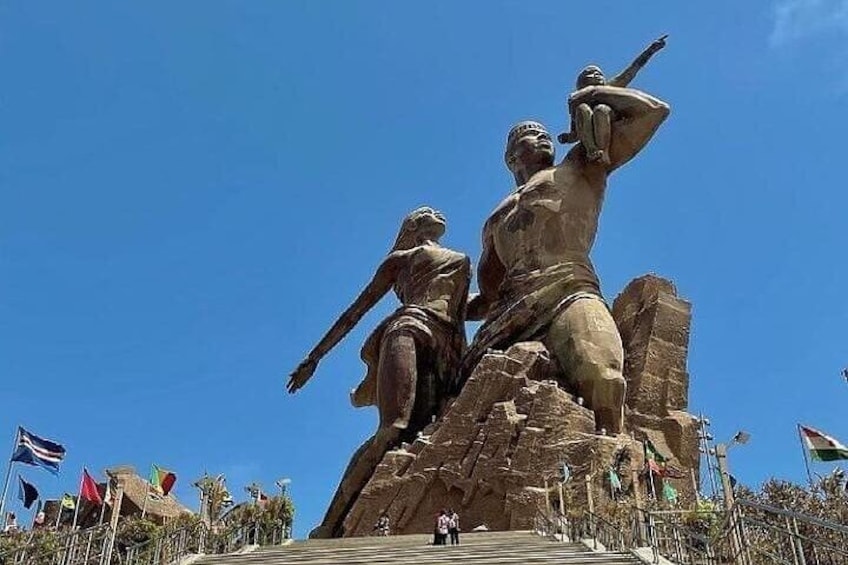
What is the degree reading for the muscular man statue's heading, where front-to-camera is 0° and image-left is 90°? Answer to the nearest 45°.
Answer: approximately 315°

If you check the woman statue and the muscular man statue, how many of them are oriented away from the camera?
0

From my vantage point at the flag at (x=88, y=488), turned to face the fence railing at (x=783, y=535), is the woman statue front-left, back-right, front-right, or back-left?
front-left

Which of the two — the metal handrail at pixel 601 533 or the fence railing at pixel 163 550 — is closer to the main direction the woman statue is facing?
the metal handrail

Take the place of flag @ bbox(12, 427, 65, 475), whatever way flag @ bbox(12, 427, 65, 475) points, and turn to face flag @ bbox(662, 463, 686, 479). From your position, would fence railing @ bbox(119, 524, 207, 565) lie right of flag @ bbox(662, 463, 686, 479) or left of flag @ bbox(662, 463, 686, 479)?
right

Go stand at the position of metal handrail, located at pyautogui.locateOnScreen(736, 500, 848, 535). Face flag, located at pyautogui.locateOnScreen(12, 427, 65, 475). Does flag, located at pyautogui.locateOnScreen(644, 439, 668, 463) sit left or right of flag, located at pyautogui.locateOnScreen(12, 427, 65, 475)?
right

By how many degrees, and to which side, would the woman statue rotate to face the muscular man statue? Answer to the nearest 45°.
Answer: approximately 45° to its left

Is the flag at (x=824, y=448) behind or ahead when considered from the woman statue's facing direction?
ahead

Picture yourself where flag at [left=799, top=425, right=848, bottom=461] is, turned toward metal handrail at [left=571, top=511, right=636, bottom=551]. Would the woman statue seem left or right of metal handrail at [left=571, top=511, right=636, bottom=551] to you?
right
